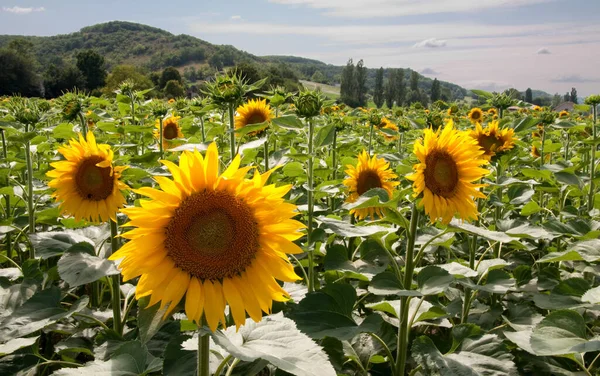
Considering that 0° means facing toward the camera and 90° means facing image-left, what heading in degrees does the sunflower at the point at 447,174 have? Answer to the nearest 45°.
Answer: approximately 45°

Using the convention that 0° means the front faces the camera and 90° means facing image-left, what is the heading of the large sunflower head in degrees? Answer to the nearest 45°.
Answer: approximately 0°

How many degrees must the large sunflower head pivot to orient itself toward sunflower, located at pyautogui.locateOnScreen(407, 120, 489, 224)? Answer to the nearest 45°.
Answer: approximately 135° to its left

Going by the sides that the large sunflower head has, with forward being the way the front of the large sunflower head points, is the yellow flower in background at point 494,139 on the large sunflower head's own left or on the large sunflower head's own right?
on the large sunflower head's own left

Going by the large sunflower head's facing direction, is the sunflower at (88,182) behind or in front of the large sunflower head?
behind

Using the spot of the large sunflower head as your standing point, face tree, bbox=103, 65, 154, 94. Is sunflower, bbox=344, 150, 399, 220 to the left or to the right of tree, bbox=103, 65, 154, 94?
right

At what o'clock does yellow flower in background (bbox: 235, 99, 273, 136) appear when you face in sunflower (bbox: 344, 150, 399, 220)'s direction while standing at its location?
The yellow flower in background is roughly at 4 o'clock from the sunflower.

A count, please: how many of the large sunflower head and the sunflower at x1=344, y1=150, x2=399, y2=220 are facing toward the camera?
2

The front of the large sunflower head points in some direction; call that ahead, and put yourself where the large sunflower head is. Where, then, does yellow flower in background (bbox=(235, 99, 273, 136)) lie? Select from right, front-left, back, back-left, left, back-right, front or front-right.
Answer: back

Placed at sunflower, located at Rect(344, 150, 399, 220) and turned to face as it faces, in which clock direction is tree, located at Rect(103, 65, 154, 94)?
The tree is roughly at 5 o'clock from the sunflower.

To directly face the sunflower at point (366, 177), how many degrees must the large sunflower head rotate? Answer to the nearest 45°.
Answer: approximately 135° to its left
